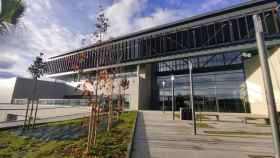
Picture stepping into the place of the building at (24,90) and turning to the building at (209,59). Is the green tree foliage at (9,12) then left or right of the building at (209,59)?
right

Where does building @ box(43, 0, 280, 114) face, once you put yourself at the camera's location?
facing the viewer and to the left of the viewer

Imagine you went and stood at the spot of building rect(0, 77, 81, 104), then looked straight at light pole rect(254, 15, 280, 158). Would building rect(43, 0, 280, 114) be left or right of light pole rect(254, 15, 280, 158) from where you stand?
left

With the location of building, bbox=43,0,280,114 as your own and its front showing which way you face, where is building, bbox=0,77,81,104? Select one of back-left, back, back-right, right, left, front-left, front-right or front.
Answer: front-right

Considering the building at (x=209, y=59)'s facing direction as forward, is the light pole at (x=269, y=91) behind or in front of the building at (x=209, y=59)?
in front

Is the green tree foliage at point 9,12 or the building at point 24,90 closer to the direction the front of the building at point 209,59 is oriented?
the green tree foliage

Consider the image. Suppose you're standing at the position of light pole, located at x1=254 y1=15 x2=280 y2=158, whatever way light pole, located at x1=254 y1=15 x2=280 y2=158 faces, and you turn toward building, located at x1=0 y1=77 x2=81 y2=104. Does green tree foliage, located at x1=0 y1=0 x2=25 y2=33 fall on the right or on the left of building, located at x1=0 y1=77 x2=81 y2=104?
left

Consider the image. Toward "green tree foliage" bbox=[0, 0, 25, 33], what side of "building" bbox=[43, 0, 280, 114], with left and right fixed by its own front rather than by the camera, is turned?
front
